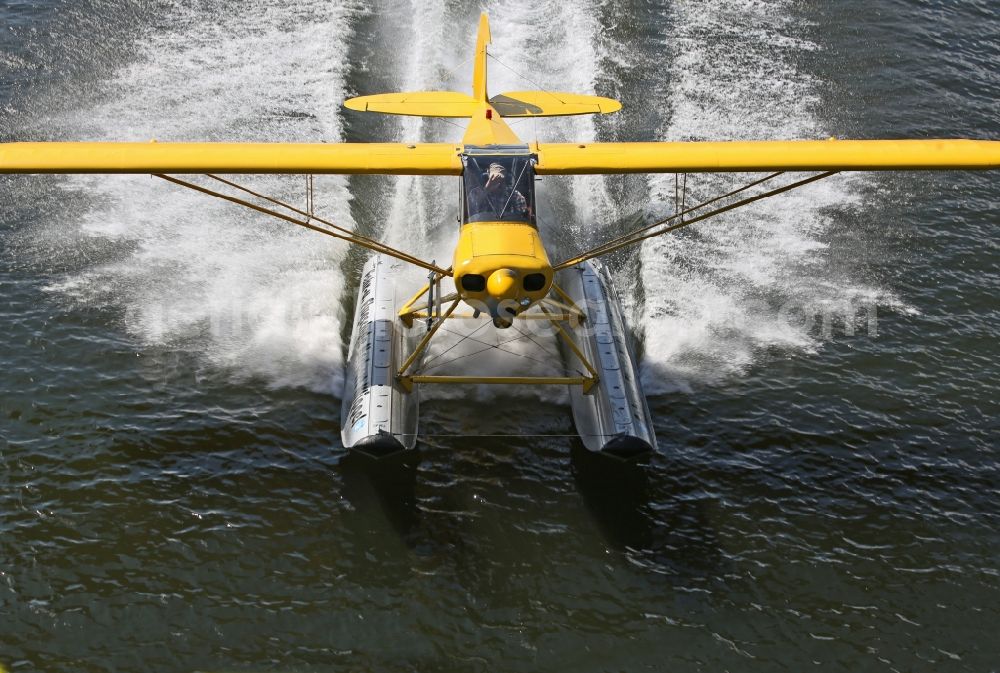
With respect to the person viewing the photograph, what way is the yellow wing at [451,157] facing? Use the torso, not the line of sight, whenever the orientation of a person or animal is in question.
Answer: facing the viewer

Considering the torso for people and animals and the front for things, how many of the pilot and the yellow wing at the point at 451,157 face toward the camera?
2

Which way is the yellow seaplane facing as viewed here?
toward the camera

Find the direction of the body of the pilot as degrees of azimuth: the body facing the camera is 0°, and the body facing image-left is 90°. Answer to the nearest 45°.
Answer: approximately 0°
